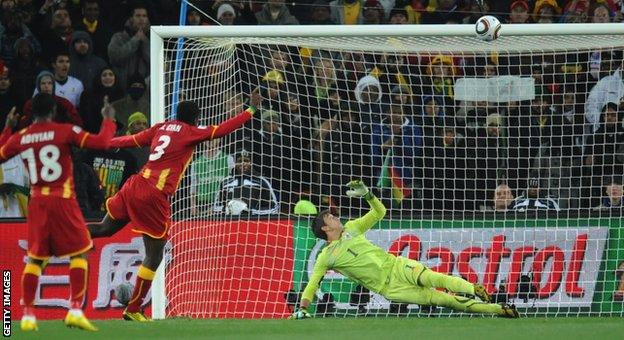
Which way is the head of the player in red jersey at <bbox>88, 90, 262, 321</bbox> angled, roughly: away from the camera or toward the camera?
away from the camera

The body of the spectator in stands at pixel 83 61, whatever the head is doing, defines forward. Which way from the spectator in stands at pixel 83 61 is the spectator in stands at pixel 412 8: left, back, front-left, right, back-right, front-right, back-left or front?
left

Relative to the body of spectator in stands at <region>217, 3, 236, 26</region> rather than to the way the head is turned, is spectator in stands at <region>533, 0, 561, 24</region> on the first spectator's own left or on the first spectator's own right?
on the first spectator's own left

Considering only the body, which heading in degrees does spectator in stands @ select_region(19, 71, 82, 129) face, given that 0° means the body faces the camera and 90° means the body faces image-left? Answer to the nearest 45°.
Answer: approximately 0°

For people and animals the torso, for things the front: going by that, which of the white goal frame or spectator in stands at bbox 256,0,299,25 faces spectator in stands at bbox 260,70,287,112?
spectator in stands at bbox 256,0,299,25

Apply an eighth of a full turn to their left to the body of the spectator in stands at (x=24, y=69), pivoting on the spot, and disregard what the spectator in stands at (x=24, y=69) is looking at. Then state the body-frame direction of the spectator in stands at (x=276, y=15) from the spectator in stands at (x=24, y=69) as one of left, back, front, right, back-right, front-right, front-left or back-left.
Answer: front-left

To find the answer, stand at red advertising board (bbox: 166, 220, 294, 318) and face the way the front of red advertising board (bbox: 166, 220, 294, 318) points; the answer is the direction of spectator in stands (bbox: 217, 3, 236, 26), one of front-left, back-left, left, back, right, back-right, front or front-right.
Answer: back
